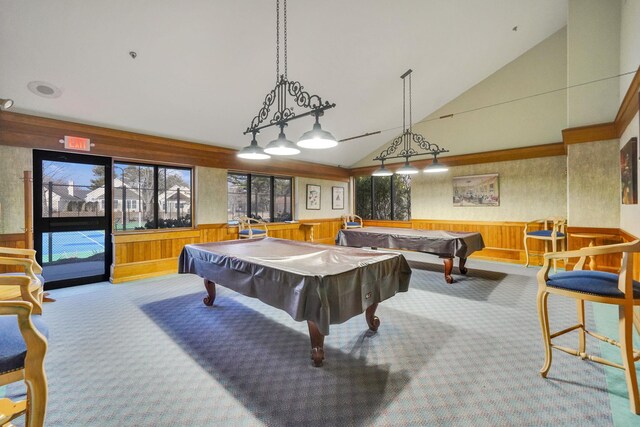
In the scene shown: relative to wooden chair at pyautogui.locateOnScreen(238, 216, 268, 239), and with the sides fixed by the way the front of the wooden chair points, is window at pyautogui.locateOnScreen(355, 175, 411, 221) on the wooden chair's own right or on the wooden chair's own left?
on the wooden chair's own left

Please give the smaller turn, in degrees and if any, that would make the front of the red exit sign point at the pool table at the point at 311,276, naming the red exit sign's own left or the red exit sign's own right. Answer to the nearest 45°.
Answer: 0° — it already faces it

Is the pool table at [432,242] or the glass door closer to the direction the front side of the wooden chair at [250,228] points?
the pool table

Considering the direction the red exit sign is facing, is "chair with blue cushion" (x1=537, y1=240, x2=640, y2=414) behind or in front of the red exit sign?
in front

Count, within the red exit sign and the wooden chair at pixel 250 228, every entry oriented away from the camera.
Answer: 0

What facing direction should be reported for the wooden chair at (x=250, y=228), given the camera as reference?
facing the viewer and to the right of the viewer

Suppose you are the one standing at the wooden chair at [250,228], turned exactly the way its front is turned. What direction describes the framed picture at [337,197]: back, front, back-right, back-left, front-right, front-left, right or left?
left

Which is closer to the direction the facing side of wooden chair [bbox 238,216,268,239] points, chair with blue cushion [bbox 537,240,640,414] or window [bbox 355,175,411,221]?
the chair with blue cushion

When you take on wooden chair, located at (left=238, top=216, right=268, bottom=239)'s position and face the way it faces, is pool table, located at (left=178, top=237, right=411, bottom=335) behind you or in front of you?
in front

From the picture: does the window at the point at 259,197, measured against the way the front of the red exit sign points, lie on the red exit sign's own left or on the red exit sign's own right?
on the red exit sign's own left

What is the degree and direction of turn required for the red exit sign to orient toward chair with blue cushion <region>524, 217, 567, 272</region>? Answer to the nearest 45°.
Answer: approximately 45° to its left

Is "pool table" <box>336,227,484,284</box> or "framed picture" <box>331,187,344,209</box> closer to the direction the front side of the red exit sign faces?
the pool table

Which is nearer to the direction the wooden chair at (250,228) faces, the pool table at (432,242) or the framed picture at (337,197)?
the pool table

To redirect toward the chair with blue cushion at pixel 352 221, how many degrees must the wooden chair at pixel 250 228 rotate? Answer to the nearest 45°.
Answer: approximately 90° to its left
